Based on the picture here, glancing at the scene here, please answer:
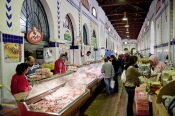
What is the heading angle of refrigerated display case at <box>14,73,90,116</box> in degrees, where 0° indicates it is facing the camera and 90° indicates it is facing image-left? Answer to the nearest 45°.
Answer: approximately 315°

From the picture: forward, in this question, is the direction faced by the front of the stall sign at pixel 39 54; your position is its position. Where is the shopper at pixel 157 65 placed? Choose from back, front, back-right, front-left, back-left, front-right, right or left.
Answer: front-left

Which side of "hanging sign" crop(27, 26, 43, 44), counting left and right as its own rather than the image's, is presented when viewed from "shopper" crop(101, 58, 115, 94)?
left

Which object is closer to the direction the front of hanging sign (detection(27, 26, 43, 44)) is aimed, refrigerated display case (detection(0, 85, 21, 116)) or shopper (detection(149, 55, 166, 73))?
the refrigerated display case

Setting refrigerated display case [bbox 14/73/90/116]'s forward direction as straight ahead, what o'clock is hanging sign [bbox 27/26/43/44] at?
The hanging sign is roughly at 7 o'clock from the refrigerated display case.

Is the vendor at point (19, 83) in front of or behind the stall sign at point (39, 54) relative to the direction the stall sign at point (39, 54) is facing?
in front

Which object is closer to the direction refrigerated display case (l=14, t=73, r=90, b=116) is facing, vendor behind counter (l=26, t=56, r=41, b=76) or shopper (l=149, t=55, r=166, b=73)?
the shopper

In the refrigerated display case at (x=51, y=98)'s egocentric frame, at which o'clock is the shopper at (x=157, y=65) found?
The shopper is roughly at 10 o'clock from the refrigerated display case.
